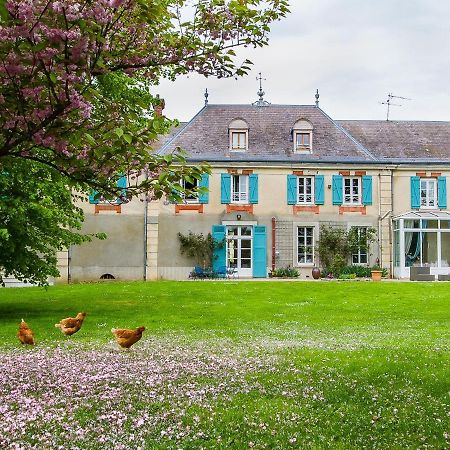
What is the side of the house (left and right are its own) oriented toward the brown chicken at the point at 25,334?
front

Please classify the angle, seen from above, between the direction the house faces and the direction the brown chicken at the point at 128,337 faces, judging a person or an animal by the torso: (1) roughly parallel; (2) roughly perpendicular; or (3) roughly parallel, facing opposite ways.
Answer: roughly perpendicular

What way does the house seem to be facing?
toward the camera

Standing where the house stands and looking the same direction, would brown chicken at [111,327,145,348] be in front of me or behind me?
in front

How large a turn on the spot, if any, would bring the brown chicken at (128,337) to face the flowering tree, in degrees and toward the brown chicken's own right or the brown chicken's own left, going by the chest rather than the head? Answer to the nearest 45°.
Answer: approximately 90° to the brown chicken's own right

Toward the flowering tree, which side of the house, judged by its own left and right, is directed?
front
